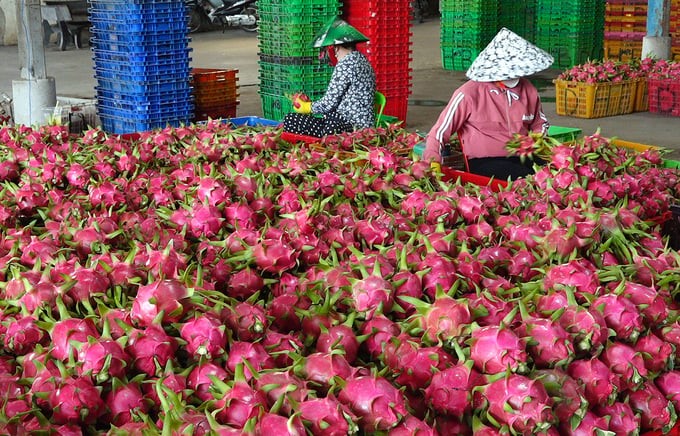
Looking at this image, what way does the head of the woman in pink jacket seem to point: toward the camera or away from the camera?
toward the camera

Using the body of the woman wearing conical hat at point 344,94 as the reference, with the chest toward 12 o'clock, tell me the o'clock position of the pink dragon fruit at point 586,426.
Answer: The pink dragon fruit is roughly at 9 o'clock from the woman wearing conical hat.

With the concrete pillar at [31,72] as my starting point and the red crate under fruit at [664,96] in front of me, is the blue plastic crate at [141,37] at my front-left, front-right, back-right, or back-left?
front-right

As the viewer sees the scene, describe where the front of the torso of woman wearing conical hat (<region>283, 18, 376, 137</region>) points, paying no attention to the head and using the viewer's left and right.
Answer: facing to the left of the viewer

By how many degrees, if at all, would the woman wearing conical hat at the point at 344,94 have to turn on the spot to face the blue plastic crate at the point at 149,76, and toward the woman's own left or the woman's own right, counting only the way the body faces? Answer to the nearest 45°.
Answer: approximately 45° to the woman's own right

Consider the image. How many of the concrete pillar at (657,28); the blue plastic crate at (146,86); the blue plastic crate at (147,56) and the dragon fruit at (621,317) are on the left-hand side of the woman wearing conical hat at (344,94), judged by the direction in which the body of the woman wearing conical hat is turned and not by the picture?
1

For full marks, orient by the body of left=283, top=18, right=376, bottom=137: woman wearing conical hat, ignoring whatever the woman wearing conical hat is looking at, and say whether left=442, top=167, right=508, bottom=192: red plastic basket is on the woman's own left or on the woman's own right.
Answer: on the woman's own left

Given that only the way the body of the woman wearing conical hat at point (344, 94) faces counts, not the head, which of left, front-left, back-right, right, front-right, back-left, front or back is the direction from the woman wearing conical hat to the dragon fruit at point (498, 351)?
left

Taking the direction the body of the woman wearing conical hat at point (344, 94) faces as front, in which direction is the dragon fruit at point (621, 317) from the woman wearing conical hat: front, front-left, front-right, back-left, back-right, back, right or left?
left

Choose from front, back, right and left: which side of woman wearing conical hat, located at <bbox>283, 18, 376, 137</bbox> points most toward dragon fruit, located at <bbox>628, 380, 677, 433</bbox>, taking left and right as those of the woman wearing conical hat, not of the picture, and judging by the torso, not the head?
left

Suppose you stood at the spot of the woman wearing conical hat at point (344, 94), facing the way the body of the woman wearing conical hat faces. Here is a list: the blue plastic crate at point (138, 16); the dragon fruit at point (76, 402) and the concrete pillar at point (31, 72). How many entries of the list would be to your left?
1

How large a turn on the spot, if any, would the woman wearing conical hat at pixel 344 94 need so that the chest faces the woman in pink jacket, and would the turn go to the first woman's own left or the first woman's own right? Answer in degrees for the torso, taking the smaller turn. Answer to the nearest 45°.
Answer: approximately 135° to the first woman's own left

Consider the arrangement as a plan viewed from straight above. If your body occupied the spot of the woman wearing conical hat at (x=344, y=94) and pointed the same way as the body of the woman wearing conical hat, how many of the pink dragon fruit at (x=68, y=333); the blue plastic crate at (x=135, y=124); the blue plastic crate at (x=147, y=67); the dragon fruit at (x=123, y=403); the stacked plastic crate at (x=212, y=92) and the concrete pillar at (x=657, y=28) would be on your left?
2

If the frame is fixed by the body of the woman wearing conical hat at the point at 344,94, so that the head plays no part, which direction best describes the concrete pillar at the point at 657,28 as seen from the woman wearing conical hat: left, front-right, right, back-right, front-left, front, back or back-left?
back-right

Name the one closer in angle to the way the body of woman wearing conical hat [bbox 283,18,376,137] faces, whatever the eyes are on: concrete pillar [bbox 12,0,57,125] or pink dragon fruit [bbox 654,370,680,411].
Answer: the concrete pillar

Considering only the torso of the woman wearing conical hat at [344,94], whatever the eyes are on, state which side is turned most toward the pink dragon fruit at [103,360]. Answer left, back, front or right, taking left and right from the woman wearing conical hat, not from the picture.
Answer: left

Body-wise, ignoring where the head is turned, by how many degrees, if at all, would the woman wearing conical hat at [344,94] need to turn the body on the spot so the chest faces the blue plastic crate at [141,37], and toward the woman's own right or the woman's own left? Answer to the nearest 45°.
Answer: approximately 45° to the woman's own right

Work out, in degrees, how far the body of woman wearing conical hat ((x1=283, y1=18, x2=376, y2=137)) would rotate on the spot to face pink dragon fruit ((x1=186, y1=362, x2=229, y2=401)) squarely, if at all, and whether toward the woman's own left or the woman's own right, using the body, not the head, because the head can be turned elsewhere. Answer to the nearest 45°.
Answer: approximately 90° to the woman's own left
